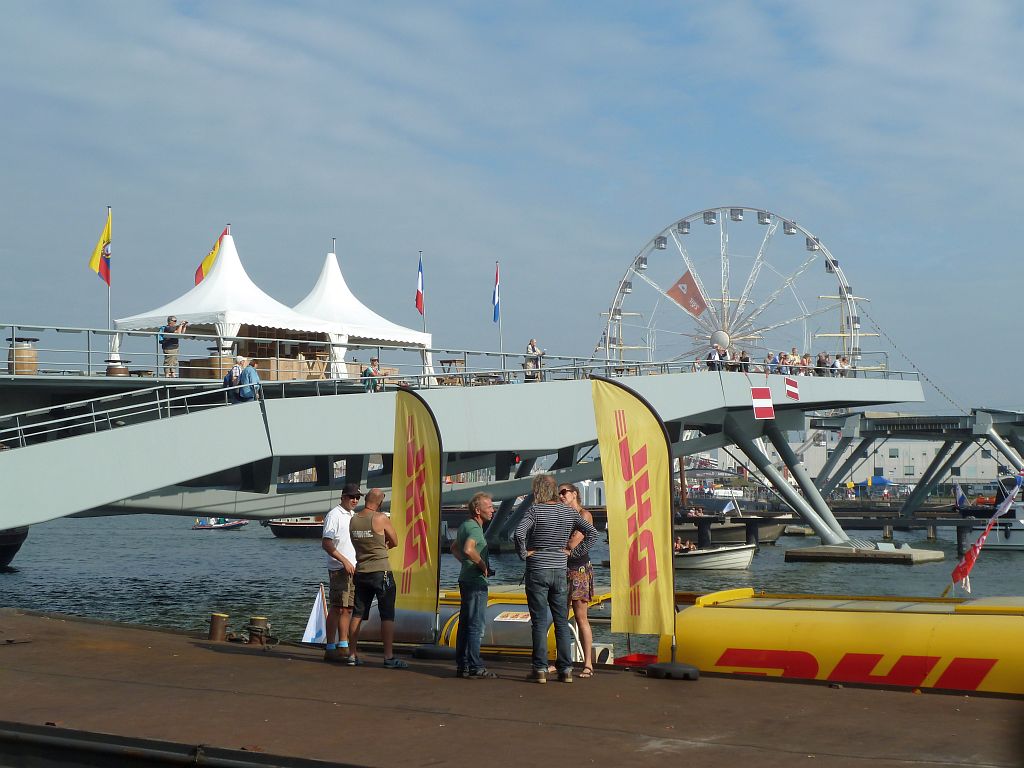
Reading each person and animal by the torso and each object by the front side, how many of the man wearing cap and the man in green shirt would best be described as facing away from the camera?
0

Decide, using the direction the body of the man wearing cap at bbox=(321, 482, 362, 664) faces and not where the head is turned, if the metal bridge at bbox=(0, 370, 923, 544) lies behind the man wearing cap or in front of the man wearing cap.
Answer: behind

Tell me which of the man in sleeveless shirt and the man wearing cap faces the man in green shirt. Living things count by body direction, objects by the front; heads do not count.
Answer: the man wearing cap

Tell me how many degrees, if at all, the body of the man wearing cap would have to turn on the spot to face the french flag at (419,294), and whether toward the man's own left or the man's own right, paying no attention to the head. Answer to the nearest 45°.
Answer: approximately 135° to the man's own left

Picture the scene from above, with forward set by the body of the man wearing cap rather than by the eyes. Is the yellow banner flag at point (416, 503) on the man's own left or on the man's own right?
on the man's own left

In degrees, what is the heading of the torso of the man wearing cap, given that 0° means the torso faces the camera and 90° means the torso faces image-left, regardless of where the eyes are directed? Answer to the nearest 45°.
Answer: approximately 315°

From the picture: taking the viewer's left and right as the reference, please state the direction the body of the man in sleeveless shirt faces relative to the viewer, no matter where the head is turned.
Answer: facing away from the viewer and to the right of the viewer

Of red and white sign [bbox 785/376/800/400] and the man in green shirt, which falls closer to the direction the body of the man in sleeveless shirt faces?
the red and white sign
